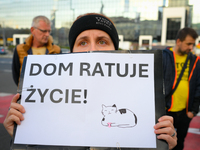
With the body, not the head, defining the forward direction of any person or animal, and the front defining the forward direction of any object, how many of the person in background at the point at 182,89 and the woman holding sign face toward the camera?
2

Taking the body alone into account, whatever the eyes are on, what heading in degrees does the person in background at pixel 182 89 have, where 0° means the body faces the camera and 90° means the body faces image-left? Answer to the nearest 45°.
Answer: approximately 0°

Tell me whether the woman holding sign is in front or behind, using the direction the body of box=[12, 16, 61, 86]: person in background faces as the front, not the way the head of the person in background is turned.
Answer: in front

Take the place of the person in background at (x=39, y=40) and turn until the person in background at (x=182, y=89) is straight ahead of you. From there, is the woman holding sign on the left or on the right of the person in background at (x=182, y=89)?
right

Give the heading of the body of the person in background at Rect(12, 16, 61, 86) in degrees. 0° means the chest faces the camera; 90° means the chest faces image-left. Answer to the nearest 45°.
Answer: approximately 315°
